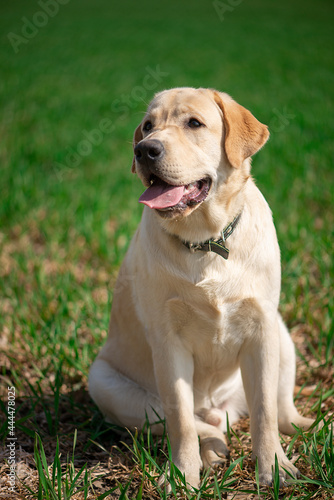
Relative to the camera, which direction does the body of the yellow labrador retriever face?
toward the camera
